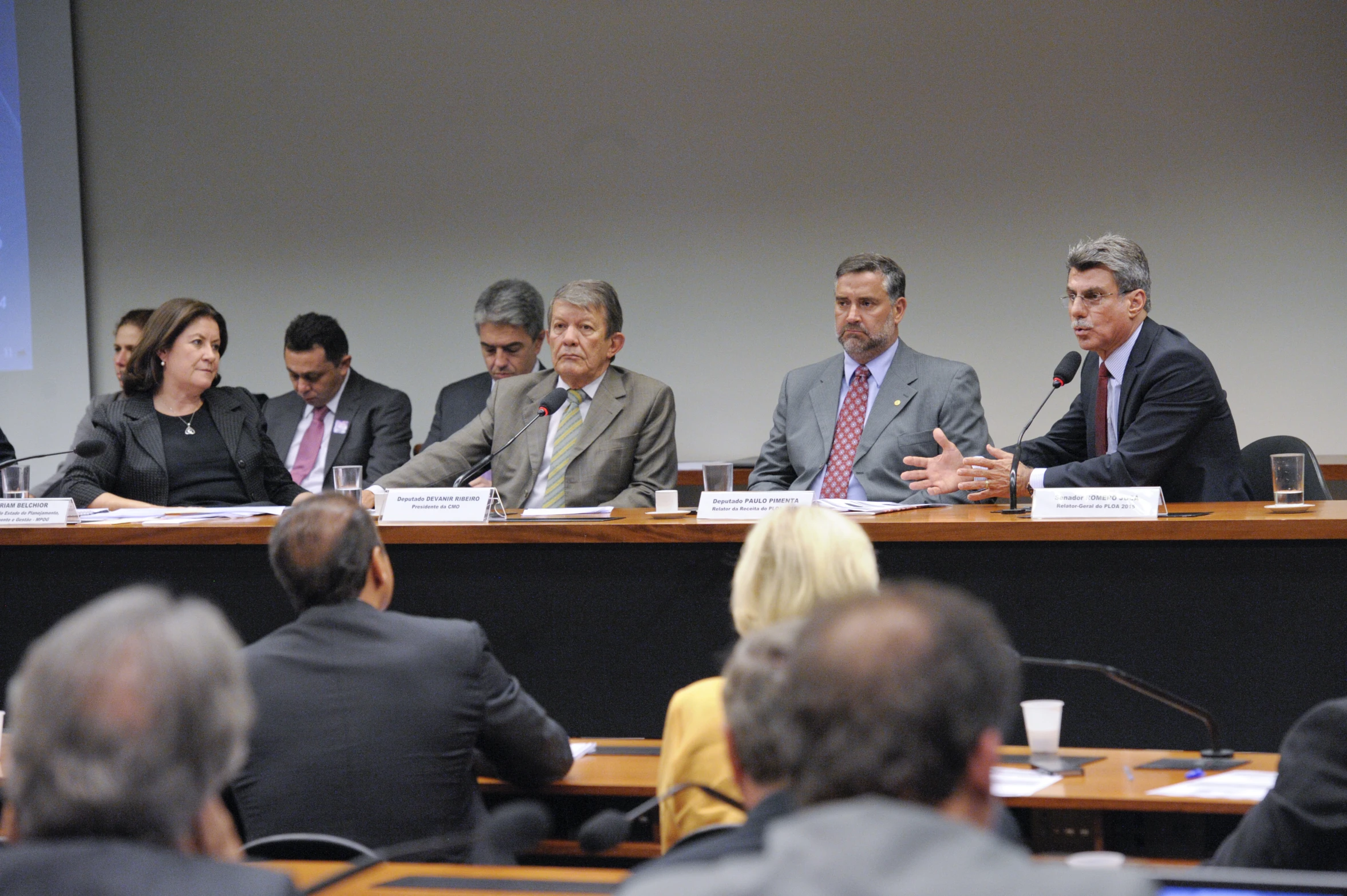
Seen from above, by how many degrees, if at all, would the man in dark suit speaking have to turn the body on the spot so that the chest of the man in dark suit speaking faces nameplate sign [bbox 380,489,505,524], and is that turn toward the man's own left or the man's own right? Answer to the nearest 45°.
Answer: approximately 45° to the man's own right

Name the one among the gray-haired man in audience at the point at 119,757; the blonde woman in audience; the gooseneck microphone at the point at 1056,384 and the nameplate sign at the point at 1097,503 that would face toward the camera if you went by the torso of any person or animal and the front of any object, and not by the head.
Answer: the nameplate sign

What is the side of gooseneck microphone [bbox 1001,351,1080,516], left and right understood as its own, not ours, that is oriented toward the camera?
right

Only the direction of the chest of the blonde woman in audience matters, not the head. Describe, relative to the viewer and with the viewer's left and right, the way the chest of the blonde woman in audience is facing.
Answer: facing away from the viewer

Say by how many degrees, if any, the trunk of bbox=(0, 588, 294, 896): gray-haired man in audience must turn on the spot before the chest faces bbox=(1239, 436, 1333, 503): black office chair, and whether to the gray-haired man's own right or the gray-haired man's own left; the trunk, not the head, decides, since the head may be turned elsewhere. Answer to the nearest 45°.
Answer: approximately 45° to the gray-haired man's own right

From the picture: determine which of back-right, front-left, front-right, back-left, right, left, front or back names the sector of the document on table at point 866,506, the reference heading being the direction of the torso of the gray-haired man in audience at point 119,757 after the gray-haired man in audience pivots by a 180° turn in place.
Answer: back-left

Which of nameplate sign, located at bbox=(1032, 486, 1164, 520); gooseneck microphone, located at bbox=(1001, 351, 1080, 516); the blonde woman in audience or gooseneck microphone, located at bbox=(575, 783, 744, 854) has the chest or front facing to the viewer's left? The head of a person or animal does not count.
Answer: gooseneck microphone, located at bbox=(575, 783, 744, 854)

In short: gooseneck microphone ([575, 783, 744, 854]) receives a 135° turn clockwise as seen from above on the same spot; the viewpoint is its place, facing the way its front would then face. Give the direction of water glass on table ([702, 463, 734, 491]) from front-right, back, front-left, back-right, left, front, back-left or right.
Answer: front-left

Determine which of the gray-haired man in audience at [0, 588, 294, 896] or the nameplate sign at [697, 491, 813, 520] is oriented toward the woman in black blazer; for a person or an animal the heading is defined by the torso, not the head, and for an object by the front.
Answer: the gray-haired man in audience

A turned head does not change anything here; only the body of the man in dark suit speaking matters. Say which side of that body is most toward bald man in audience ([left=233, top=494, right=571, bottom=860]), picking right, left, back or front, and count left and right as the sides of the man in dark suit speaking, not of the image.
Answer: front

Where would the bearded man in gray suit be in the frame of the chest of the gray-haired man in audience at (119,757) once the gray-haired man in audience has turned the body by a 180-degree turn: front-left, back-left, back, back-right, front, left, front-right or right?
back-left

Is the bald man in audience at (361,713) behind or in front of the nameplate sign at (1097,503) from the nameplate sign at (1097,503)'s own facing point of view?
in front

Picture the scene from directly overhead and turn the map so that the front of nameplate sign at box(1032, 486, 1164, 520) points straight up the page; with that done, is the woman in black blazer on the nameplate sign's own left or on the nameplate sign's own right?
on the nameplate sign's own right

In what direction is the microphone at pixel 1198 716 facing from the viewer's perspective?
to the viewer's left

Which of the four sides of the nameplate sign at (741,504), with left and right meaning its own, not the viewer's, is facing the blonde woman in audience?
front

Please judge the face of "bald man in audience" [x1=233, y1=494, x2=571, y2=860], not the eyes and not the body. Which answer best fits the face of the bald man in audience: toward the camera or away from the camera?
away from the camera

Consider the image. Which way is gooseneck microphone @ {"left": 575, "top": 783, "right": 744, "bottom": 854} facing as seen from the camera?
to the viewer's left
